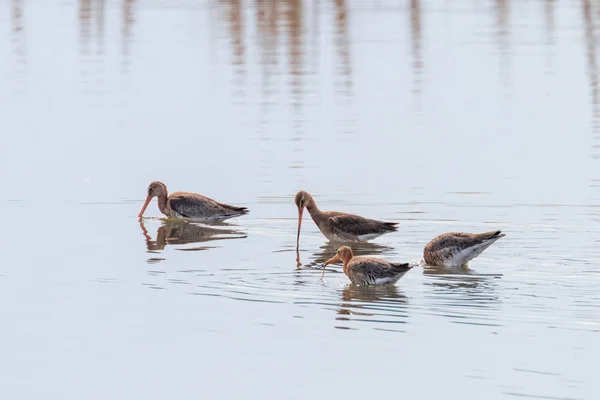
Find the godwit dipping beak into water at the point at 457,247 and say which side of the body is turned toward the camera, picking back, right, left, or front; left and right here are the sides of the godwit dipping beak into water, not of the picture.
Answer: left

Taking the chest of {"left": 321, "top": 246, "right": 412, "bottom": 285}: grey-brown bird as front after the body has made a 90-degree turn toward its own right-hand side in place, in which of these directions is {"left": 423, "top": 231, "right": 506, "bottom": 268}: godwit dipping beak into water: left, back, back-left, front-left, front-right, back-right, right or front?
front-right

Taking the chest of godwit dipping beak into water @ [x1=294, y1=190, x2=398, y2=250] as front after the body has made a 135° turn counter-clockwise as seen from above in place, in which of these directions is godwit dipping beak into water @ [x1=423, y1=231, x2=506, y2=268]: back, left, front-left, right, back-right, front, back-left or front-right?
front

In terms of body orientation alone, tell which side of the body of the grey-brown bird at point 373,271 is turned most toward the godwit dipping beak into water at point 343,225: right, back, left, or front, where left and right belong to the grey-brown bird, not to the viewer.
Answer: right

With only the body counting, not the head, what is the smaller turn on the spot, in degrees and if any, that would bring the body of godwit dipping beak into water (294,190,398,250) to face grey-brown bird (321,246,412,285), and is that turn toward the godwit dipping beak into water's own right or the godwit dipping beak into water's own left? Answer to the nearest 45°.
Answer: approximately 90° to the godwit dipping beak into water's own left

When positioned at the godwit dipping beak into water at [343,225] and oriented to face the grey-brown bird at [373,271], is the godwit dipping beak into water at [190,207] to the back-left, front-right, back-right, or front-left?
back-right

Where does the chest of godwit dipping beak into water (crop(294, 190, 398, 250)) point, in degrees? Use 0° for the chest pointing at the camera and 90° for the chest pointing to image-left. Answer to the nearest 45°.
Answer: approximately 90°

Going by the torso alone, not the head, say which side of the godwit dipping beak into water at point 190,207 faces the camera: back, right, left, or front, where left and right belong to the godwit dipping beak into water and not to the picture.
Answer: left

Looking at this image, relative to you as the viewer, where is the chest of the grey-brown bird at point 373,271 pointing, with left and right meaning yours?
facing to the left of the viewer

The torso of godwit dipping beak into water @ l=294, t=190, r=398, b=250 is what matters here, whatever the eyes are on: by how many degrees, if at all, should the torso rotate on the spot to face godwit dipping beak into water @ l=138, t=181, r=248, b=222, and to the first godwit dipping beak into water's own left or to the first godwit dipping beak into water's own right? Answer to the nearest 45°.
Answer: approximately 45° to the first godwit dipping beak into water's own right
